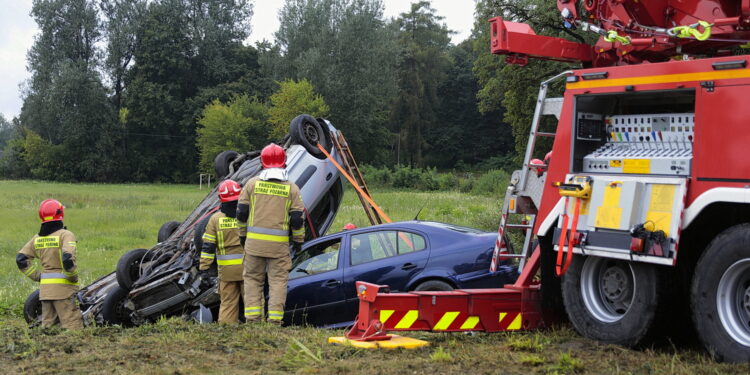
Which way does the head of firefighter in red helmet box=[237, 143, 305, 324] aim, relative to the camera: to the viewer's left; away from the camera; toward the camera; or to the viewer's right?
away from the camera

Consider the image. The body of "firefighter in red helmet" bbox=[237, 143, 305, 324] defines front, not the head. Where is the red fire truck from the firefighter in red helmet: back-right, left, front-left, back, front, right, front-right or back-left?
back-right

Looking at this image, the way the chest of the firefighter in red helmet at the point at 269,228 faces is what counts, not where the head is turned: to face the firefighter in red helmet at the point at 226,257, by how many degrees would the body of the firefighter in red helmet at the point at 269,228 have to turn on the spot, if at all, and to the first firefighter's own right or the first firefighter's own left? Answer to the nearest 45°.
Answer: approximately 45° to the first firefighter's own left

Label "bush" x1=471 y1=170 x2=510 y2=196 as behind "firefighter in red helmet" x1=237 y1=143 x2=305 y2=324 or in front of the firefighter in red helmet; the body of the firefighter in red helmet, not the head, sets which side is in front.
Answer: in front

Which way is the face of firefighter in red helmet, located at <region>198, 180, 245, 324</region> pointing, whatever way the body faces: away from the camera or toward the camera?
away from the camera

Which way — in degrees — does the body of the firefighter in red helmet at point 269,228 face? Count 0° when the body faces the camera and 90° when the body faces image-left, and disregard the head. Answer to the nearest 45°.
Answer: approximately 180°

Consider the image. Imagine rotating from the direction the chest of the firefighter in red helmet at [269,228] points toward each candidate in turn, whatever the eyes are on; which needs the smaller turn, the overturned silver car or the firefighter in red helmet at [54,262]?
the overturned silver car
